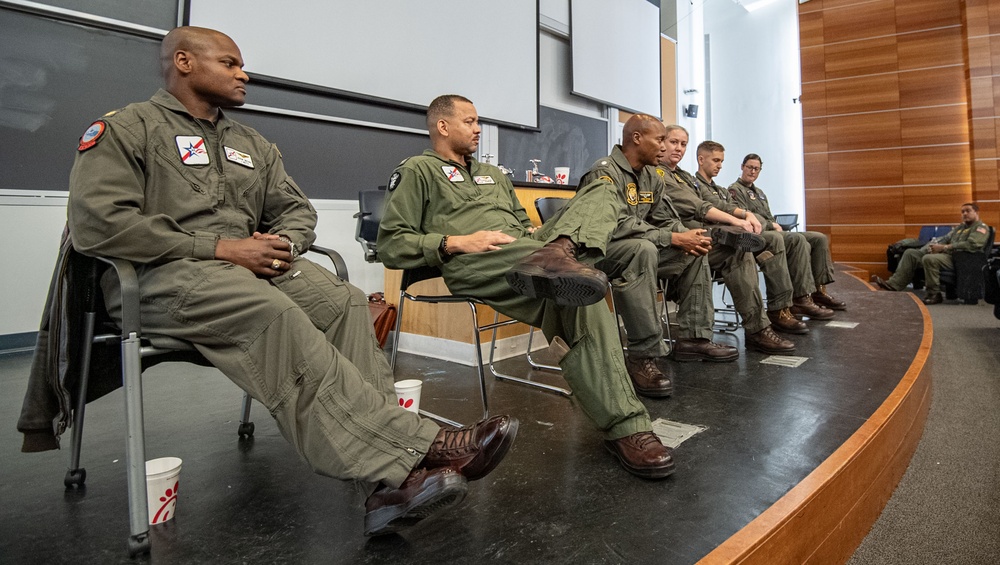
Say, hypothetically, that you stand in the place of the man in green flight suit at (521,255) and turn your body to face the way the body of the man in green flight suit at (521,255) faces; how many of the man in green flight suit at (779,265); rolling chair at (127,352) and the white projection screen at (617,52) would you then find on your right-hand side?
1

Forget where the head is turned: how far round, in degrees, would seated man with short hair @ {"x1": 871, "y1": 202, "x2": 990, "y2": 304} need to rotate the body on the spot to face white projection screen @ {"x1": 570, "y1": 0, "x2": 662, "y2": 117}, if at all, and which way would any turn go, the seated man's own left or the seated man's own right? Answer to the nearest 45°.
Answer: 0° — they already face it

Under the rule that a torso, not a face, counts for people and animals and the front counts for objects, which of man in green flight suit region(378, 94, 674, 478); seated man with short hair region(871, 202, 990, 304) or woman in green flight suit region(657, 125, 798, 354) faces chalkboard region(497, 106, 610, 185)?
the seated man with short hair

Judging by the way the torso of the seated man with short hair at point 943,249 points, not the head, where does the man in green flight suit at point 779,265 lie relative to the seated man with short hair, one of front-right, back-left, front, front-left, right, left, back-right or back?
front-left

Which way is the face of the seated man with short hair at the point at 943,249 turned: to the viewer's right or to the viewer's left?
to the viewer's left

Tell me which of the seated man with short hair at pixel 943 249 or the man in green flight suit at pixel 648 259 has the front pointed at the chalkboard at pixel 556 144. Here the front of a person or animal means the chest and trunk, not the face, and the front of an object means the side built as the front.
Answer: the seated man with short hair

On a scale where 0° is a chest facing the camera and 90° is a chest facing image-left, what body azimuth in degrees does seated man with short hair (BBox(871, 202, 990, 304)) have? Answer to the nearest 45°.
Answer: approximately 45°
